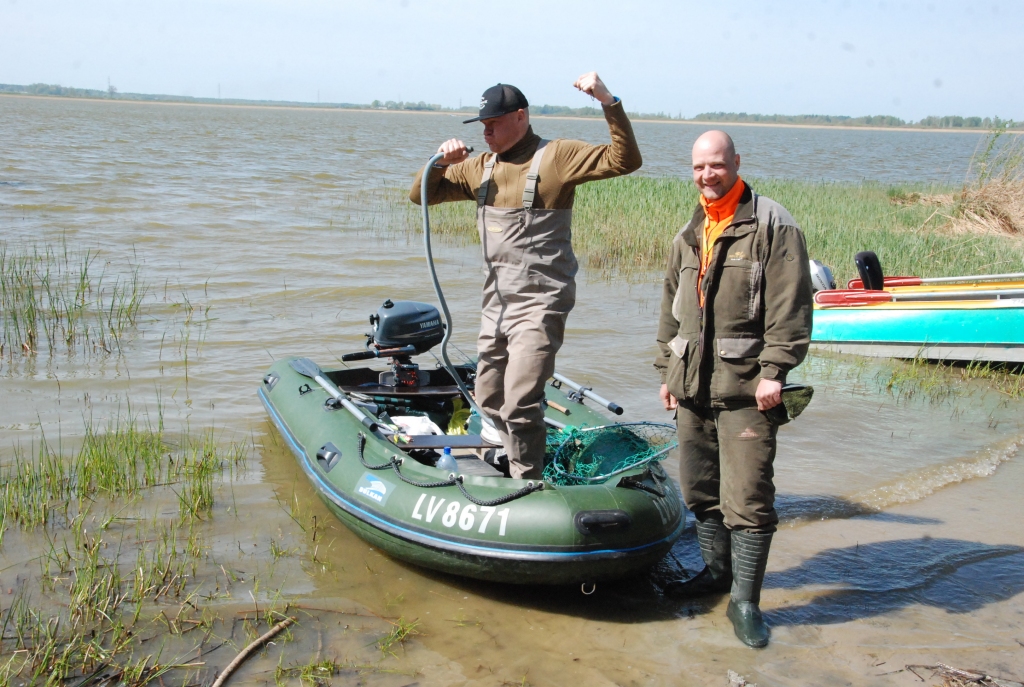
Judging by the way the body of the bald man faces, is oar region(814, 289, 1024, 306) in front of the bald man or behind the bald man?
behind

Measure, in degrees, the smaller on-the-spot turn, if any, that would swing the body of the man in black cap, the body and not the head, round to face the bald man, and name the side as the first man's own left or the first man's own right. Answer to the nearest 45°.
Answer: approximately 90° to the first man's own left

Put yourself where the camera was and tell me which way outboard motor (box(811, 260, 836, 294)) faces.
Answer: facing to the right of the viewer

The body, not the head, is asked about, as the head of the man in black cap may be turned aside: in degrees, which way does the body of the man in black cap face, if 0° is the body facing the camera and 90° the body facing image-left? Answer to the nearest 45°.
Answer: approximately 45°

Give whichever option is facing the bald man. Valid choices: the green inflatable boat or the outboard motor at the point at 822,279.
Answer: the green inflatable boat
